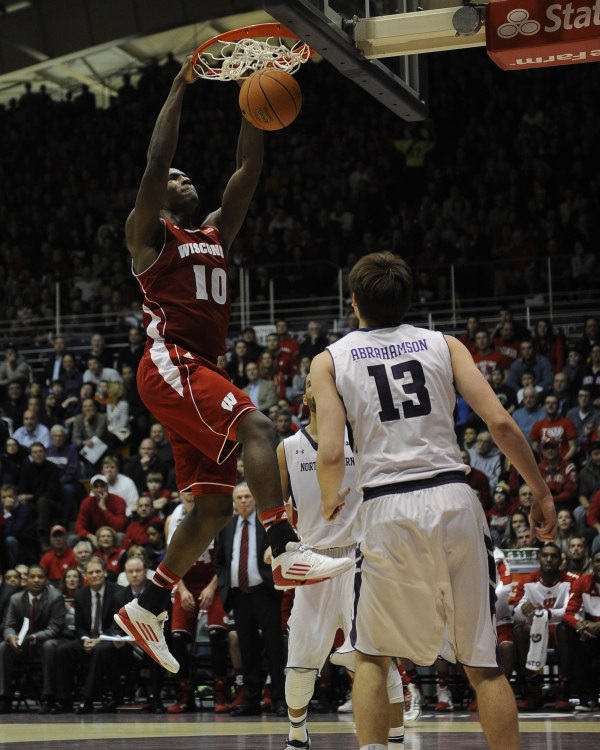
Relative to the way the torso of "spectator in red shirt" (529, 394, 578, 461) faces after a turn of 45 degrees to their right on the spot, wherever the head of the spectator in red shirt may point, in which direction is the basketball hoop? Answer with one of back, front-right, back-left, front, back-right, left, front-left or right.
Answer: front-left

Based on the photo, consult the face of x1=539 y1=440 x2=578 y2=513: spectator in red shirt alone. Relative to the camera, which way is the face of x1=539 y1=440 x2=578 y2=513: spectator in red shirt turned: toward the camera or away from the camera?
toward the camera

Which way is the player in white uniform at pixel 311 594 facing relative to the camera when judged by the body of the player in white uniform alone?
toward the camera

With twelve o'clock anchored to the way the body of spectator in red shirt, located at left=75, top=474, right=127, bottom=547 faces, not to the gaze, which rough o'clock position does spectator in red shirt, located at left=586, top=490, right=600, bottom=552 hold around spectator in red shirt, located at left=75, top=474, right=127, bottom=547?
spectator in red shirt, located at left=586, top=490, right=600, bottom=552 is roughly at 10 o'clock from spectator in red shirt, located at left=75, top=474, right=127, bottom=547.

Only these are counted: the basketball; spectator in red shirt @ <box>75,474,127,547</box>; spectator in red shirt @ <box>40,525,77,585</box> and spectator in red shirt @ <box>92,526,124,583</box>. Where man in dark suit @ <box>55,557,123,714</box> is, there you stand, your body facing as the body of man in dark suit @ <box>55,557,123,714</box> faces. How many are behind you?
3

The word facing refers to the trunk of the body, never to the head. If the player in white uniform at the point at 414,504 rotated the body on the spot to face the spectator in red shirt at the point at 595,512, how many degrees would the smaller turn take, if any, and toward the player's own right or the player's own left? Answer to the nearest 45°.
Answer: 0° — they already face them

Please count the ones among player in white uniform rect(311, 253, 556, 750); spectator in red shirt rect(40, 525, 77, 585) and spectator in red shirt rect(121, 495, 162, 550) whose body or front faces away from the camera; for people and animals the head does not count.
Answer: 1

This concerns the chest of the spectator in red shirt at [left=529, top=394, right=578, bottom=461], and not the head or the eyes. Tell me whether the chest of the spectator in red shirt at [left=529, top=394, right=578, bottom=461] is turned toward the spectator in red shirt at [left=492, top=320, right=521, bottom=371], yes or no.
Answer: no

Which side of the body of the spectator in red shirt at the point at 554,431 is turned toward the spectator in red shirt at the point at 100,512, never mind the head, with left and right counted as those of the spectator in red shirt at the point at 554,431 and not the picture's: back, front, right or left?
right

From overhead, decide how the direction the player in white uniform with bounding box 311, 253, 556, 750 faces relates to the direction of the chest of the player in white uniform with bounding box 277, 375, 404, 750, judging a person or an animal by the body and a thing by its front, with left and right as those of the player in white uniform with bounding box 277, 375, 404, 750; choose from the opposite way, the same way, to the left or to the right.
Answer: the opposite way

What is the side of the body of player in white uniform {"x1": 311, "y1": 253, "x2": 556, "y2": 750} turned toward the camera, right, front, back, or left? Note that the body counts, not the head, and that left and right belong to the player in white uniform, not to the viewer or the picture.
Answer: back

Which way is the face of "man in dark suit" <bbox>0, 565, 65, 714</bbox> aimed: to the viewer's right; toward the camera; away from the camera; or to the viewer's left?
toward the camera

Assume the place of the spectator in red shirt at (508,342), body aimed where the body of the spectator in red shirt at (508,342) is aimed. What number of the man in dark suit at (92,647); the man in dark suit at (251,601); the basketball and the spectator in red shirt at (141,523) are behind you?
0

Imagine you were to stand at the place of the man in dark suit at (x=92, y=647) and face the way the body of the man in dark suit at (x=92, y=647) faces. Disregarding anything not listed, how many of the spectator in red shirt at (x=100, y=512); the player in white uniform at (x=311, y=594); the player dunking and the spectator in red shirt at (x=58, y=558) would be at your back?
2

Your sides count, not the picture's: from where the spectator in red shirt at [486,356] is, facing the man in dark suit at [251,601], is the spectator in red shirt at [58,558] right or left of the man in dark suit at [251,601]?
right

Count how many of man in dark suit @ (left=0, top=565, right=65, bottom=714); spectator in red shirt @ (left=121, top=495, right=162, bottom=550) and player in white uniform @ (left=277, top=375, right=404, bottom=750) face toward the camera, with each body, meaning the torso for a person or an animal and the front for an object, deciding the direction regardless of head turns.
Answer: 3

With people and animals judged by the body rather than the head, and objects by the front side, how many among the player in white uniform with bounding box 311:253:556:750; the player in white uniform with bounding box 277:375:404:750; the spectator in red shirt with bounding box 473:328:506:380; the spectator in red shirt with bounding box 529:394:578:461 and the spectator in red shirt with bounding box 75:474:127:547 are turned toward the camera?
4

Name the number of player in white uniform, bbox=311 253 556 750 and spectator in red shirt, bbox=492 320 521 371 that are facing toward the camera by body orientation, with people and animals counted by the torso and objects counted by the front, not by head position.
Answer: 1

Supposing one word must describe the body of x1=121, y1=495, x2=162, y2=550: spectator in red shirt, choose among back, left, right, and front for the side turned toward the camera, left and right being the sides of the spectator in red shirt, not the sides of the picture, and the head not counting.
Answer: front

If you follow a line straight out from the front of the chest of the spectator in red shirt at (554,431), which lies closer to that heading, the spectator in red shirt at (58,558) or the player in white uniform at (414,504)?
the player in white uniform

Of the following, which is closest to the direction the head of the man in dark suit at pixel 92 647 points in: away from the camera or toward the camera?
toward the camera
